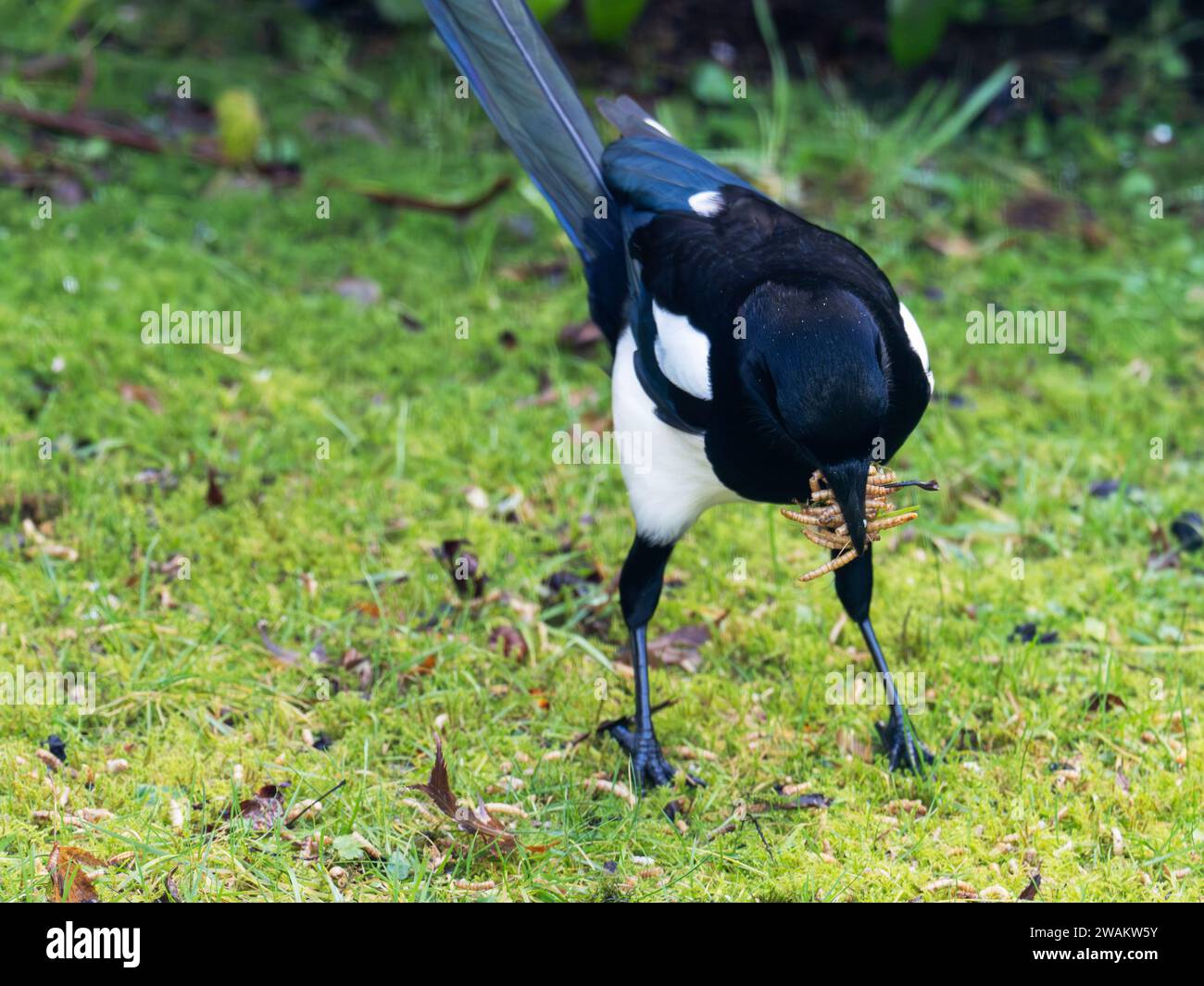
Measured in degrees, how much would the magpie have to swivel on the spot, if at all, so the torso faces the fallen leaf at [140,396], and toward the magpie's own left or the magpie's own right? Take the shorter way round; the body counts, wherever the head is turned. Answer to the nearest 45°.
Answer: approximately 180°

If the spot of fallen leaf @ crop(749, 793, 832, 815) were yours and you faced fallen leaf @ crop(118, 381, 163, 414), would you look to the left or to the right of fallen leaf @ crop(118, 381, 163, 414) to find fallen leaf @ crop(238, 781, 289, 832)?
left

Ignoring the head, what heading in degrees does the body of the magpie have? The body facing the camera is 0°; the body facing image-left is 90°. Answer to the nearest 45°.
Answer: approximately 315°

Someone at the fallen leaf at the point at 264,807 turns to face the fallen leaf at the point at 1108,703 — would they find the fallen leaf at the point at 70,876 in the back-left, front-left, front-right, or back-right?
back-right

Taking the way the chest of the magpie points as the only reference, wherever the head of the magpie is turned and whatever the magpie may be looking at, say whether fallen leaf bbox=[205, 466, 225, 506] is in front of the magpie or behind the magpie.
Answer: behind

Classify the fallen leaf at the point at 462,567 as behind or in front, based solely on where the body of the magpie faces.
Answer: behind

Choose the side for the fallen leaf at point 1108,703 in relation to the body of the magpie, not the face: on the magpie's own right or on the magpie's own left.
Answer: on the magpie's own left
